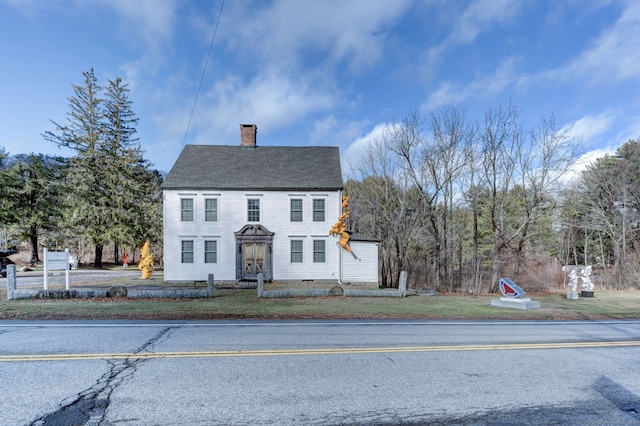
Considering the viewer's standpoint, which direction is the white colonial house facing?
facing the viewer

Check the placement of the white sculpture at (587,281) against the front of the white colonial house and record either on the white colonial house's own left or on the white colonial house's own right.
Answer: on the white colonial house's own left

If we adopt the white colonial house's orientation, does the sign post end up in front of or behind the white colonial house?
in front

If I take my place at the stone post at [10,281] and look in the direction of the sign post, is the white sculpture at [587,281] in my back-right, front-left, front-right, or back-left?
front-right

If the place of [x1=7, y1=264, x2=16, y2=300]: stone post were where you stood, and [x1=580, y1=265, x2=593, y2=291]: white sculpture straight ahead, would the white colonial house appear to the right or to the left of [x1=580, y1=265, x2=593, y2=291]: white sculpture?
left
